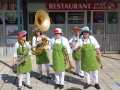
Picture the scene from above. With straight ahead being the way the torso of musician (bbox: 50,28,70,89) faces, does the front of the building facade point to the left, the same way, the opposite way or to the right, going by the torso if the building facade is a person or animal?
the same way

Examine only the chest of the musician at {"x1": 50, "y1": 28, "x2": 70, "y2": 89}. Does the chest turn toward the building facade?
no

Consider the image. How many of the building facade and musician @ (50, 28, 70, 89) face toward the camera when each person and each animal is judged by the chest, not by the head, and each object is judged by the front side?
2

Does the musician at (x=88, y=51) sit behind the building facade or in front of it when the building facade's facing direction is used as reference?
in front

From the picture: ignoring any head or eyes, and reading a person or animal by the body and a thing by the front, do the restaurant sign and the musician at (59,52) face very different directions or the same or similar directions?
same or similar directions

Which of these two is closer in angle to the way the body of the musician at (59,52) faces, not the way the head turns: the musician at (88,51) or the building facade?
the musician

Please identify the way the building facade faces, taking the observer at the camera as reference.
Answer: facing the viewer

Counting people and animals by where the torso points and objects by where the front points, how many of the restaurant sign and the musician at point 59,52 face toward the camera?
2

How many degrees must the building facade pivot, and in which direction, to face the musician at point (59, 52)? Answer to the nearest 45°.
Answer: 0° — it already faces them

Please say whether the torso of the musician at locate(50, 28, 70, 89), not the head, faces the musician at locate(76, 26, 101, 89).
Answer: no

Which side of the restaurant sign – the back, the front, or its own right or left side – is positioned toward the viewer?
front

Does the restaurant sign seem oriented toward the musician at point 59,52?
yes

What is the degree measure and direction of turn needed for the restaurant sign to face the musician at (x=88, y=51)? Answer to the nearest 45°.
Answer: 0° — it already faces them

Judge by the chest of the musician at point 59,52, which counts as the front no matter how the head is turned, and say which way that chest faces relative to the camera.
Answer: toward the camera
